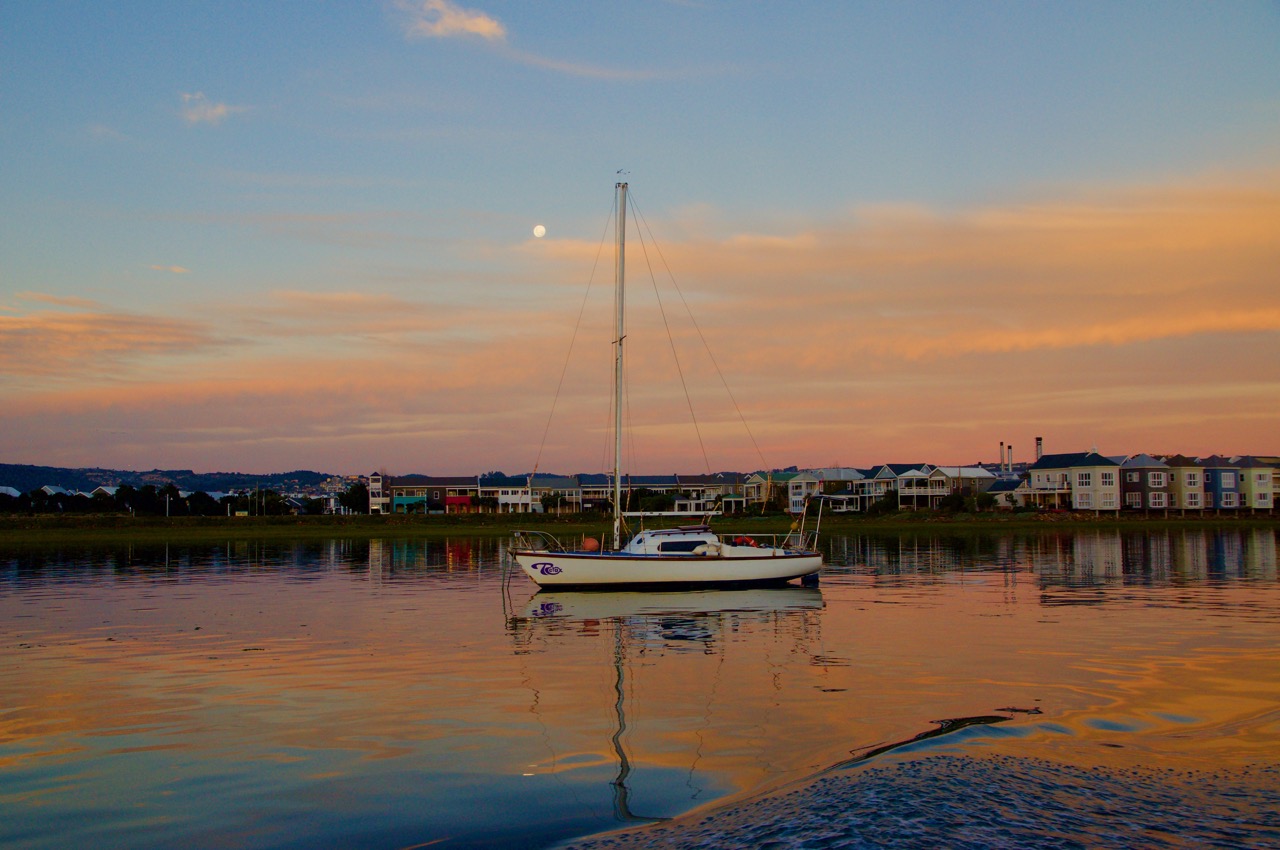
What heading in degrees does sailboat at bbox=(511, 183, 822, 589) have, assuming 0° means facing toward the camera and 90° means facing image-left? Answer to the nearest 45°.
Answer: approximately 90°
